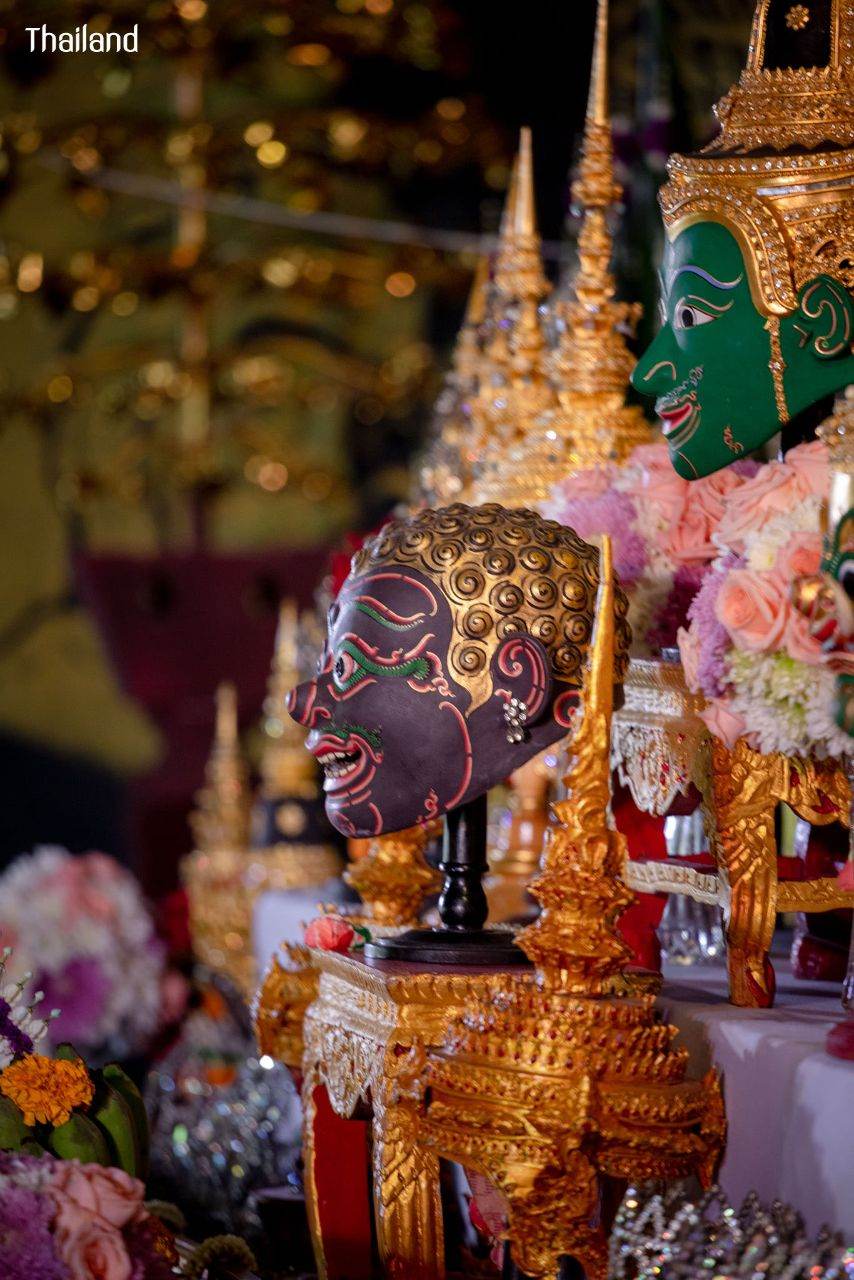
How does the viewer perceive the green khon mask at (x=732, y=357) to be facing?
facing to the left of the viewer

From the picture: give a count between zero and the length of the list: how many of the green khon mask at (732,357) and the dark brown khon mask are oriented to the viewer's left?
2

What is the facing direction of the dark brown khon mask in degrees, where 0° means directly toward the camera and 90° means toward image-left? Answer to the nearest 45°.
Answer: approximately 90°
